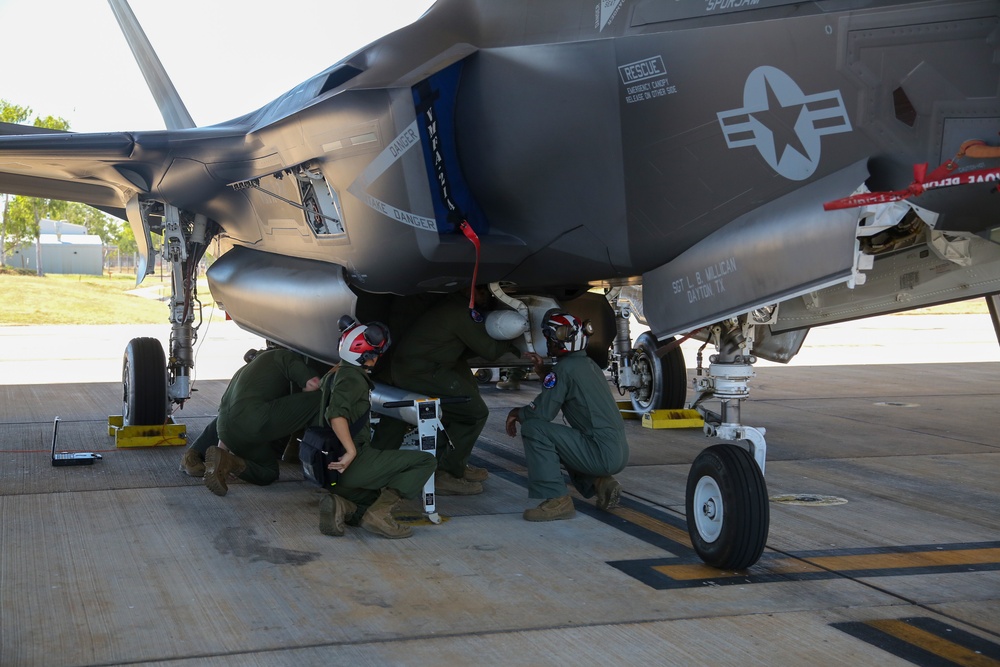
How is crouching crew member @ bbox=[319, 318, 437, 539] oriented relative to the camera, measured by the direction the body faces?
to the viewer's right

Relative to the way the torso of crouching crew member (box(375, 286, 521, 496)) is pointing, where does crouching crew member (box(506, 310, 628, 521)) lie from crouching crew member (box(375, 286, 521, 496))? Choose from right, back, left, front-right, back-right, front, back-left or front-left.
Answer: front-right

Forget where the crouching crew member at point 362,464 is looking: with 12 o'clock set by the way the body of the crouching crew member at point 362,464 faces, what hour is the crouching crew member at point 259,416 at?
the crouching crew member at point 259,416 is roughly at 8 o'clock from the crouching crew member at point 362,464.
